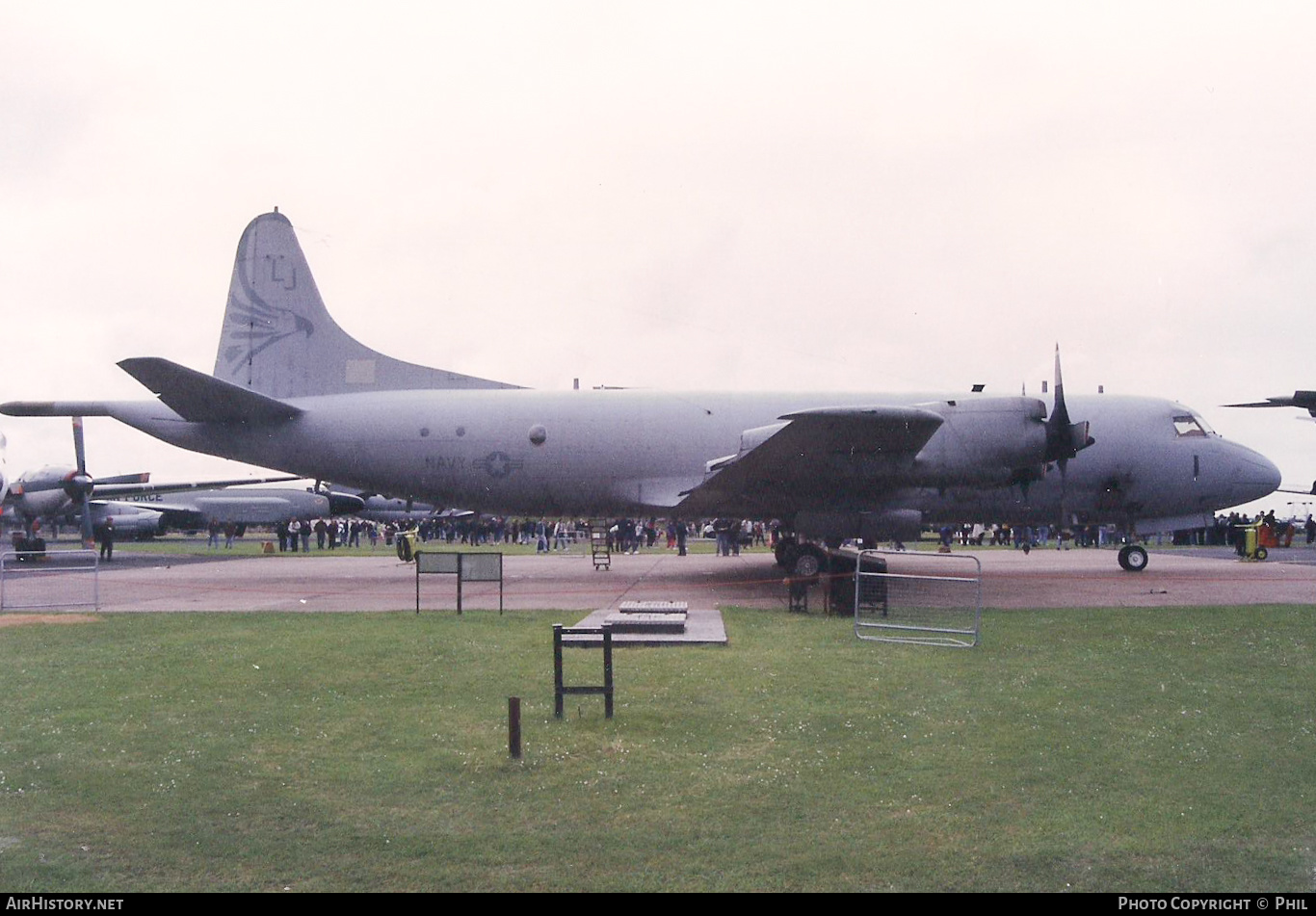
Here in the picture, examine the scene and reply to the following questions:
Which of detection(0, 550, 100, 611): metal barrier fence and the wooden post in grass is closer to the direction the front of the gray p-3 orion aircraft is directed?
the wooden post in grass

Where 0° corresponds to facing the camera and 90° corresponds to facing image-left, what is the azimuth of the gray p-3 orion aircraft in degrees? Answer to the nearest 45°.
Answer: approximately 270°

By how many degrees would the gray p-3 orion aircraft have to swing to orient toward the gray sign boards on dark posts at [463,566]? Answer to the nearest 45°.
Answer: approximately 90° to its right

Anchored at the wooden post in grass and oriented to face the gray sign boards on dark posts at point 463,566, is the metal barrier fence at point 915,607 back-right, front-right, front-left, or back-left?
front-right

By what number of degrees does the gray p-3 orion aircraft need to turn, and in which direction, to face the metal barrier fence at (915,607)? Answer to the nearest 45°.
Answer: approximately 45° to its right

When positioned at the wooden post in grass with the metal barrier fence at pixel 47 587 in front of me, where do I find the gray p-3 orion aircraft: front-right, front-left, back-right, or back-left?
front-right

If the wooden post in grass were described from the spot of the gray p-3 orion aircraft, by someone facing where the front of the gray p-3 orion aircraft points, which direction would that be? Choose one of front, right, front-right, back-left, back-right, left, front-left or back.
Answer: right
